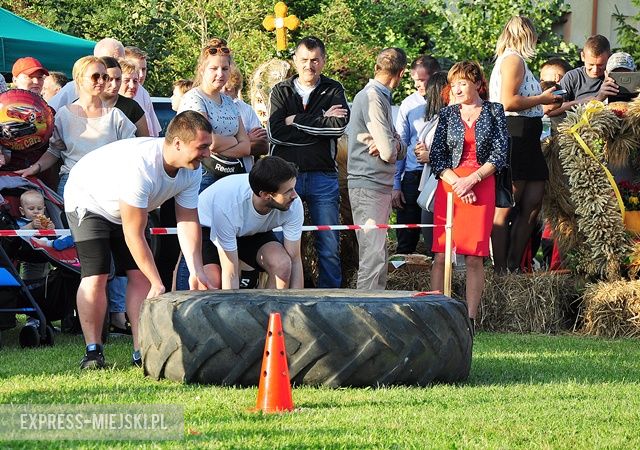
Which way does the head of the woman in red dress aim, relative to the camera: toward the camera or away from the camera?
toward the camera

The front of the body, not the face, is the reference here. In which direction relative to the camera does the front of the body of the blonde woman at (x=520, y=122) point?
to the viewer's right

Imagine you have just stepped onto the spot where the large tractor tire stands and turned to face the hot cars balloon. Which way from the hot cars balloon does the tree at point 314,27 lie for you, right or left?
right

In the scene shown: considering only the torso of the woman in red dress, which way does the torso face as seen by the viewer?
toward the camera

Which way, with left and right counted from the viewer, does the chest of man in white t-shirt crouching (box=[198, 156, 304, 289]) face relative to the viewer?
facing the viewer and to the right of the viewer

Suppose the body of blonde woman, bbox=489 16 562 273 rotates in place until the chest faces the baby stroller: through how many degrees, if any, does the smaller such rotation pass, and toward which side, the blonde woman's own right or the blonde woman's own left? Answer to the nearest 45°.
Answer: approximately 135° to the blonde woman's own right

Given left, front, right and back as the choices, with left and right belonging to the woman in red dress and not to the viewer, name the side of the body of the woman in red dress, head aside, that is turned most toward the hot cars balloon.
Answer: right

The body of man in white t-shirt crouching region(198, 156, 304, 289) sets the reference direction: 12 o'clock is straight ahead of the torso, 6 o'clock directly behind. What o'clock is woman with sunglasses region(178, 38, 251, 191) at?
The woman with sunglasses is roughly at 7 o'clock from the man in white t-shirt crouching.

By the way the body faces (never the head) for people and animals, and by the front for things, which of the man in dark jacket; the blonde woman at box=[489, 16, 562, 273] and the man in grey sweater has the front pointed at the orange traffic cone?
the man in dark jacket

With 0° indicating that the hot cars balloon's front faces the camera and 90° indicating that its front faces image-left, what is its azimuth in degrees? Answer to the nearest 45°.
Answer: approximately 0°

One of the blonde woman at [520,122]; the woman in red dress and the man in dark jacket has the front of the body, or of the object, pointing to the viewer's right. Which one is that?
the blonde woman

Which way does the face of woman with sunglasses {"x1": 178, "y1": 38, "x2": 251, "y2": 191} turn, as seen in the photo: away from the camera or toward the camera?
toward the camera

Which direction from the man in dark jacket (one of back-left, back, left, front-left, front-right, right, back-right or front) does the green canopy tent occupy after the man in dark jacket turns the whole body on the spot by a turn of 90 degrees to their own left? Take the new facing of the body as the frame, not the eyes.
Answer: back-left

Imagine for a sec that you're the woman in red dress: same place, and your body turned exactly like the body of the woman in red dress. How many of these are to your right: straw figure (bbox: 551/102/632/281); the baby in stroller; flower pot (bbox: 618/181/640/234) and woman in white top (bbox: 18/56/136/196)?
2
